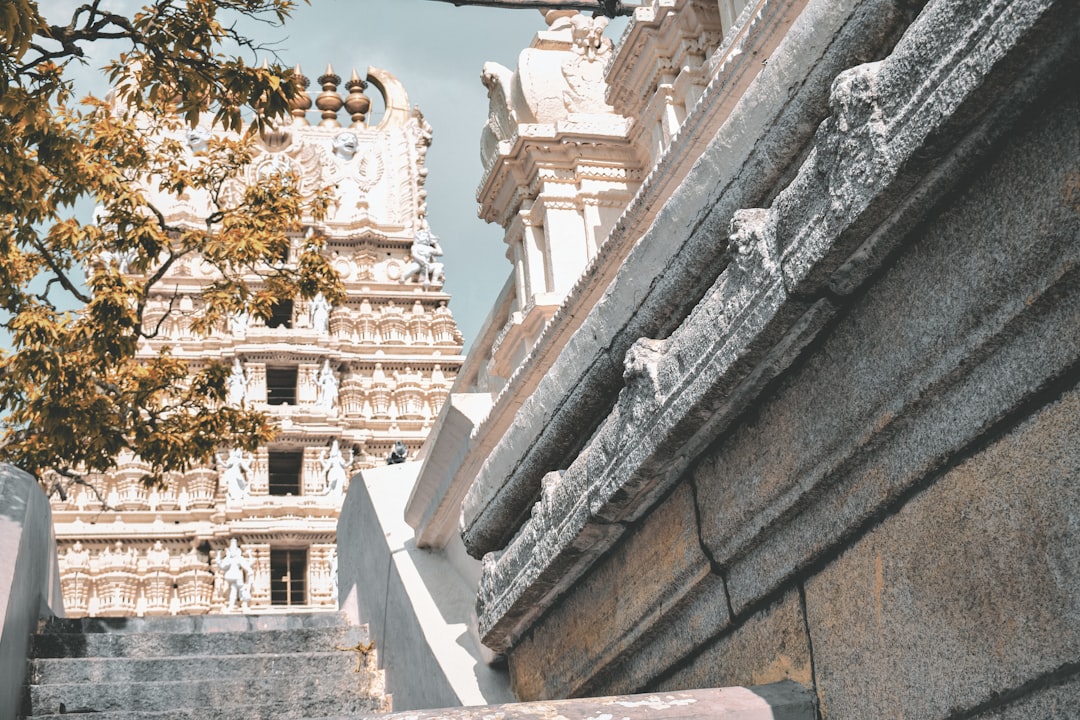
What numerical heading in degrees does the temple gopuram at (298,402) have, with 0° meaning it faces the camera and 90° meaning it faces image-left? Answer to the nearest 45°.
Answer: approximately 0°

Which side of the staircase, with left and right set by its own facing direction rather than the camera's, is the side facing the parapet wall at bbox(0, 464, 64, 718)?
right

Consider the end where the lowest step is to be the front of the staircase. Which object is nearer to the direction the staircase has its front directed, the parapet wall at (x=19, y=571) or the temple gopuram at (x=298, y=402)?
the parapet wall

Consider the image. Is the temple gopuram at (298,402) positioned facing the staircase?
yes

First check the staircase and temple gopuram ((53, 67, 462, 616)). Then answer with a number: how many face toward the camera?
2

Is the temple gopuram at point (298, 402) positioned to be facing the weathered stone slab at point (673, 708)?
yes

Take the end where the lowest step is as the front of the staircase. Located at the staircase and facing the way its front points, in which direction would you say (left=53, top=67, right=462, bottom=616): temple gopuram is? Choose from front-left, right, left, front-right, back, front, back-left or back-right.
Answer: back

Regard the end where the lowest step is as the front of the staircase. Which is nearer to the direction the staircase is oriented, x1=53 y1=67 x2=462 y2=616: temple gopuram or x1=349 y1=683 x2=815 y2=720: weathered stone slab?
the weathered stone slab
